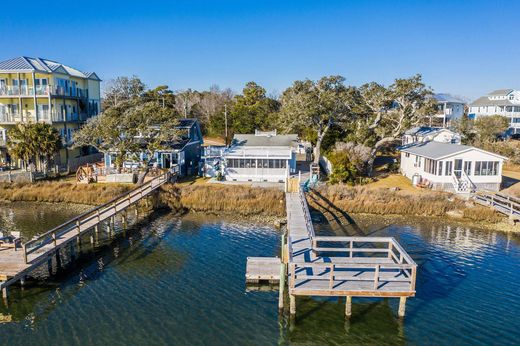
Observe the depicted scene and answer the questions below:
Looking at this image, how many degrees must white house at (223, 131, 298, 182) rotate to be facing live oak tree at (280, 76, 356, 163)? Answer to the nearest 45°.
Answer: approximately 135° to its left

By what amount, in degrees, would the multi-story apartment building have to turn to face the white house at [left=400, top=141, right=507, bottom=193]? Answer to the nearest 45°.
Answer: approximately 45° to its left

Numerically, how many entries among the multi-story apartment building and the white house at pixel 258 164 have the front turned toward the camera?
2

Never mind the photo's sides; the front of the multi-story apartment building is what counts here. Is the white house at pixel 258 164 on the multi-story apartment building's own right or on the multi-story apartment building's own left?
on the multi-story apartment building's own left

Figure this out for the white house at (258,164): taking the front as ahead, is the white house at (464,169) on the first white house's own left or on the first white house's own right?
on the first white house's own left

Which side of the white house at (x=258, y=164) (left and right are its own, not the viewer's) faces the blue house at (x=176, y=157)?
right

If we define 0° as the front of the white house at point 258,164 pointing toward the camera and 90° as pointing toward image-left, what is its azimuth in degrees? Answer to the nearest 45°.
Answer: approximately 0°

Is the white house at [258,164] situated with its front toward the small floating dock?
yes

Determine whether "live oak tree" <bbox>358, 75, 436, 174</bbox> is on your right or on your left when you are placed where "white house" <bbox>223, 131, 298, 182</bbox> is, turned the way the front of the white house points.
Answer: on your left

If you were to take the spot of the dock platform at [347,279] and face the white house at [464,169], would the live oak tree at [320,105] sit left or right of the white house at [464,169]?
left

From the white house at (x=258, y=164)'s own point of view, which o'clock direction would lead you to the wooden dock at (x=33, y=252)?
The wooden dock is roughly at 1 o'clock from the white house.

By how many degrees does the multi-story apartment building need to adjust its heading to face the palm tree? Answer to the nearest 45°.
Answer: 0° — it already faces it

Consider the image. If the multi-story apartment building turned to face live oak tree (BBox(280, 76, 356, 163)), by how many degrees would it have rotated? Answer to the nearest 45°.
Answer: approximately 45° to its left

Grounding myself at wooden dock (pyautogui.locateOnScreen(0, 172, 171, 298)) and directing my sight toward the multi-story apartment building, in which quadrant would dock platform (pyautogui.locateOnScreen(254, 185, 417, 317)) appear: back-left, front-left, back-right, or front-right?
back-right

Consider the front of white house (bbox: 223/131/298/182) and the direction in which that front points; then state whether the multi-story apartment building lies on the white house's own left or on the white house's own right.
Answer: on the white house's own right
